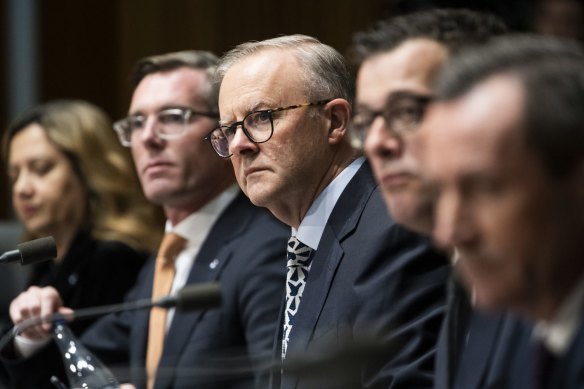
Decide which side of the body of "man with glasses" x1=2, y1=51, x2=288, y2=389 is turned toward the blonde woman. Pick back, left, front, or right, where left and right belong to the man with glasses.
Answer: right

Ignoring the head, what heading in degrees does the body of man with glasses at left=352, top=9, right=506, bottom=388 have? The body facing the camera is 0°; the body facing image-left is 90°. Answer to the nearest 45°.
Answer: approximately 45°

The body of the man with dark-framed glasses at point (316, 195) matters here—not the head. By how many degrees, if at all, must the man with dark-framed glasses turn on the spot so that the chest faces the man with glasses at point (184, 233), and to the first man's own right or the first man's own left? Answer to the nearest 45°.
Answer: approximately 90° to the first man's own right

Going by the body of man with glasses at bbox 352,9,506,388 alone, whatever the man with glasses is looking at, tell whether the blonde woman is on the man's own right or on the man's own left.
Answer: on the man's own right

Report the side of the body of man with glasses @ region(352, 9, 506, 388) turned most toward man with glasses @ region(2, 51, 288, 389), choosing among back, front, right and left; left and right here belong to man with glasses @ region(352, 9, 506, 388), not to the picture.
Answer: right

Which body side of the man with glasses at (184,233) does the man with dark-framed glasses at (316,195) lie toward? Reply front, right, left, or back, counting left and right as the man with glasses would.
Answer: left

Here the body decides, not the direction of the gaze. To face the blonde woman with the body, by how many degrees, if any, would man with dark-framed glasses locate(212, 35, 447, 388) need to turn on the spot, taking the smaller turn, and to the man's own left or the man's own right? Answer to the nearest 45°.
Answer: approximately 90° to the man's own right
